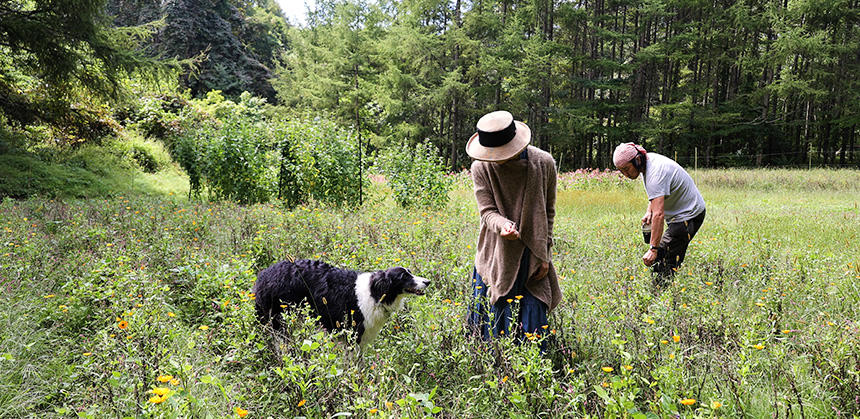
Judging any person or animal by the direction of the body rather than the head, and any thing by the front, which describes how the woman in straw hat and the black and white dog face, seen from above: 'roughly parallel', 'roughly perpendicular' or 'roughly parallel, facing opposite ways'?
roughly perpendicular

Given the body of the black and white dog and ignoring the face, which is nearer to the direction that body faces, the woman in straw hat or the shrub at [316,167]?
the woman in straw hat

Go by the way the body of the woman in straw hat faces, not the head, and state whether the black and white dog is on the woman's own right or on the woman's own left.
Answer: on the woman's own right

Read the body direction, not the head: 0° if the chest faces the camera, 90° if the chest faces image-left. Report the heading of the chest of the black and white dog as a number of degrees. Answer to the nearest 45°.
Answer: approximately 270°

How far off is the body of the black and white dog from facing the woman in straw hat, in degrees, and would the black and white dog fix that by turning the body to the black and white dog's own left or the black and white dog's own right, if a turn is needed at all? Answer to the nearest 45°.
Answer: approximately 45° to the black and white dog's own right

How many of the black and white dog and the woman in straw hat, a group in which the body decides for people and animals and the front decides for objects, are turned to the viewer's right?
1

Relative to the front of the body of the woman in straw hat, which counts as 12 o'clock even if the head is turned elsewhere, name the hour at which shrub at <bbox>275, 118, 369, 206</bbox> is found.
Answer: The shrub is roughly at 5 o'clock from the woman in straw hat.

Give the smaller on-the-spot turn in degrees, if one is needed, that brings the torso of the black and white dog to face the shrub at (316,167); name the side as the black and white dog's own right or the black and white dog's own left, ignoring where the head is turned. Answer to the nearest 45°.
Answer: approximately 90° to the black and white dog's own left

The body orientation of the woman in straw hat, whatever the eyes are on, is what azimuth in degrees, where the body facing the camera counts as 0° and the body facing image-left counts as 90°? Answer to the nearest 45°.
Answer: approximately 0°
